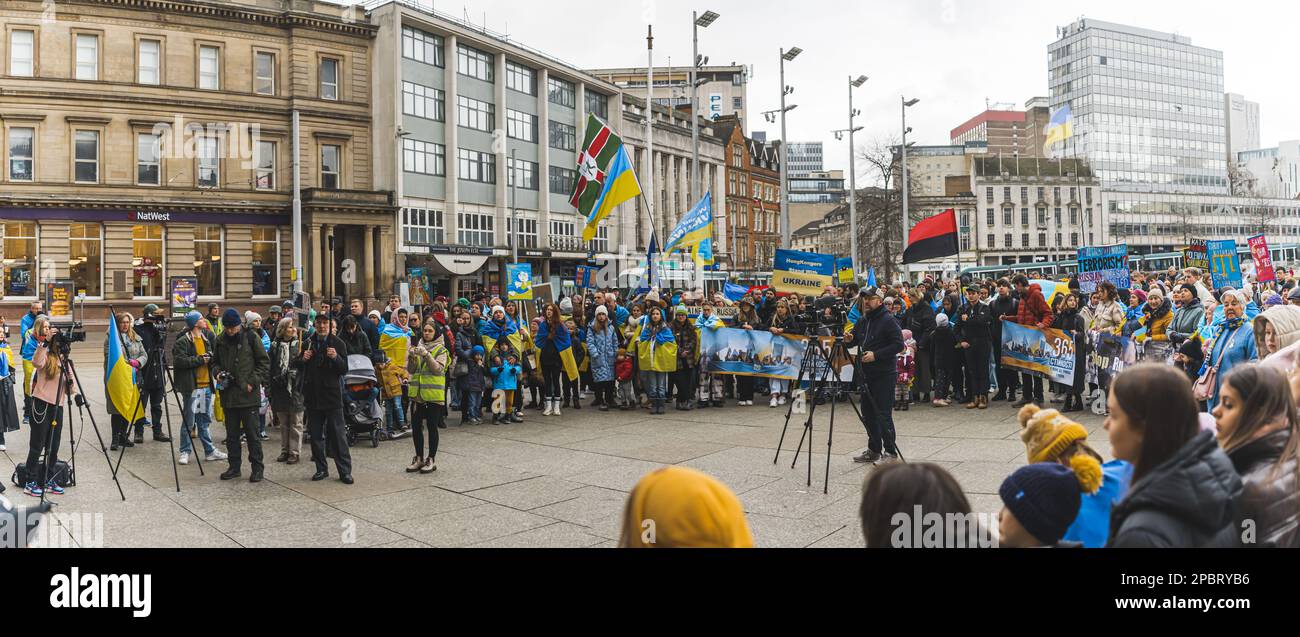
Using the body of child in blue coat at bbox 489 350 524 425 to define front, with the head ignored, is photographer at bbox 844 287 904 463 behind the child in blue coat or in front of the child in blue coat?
in front

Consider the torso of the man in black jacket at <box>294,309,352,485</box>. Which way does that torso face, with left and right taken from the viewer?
facing the viewer

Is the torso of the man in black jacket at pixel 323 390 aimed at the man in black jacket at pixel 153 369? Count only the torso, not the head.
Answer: no

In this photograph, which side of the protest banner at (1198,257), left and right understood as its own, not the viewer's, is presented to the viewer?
front

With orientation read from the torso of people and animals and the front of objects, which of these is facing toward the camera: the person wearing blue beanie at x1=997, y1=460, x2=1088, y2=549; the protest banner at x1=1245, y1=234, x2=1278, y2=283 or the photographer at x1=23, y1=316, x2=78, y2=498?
the protest banner

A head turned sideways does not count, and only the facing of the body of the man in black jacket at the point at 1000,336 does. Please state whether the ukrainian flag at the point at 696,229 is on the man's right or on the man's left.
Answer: on the man's right

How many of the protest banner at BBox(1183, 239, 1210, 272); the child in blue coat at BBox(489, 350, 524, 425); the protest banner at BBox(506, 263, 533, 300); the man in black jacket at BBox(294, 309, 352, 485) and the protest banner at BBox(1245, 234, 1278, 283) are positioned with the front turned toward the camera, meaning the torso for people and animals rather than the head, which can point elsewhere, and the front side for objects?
5

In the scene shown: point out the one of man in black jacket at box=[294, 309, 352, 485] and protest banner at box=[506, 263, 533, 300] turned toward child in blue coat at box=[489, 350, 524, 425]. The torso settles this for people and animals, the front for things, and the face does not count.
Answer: the protest banner

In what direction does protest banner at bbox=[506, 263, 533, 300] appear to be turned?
toward the camera

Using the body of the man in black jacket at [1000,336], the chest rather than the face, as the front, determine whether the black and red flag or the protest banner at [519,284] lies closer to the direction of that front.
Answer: the protest banner

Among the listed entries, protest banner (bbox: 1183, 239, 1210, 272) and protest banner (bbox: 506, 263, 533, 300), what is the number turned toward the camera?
2

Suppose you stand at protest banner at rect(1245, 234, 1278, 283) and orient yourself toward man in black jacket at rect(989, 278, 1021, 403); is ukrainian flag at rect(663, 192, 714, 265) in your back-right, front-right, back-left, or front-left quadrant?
front-right
